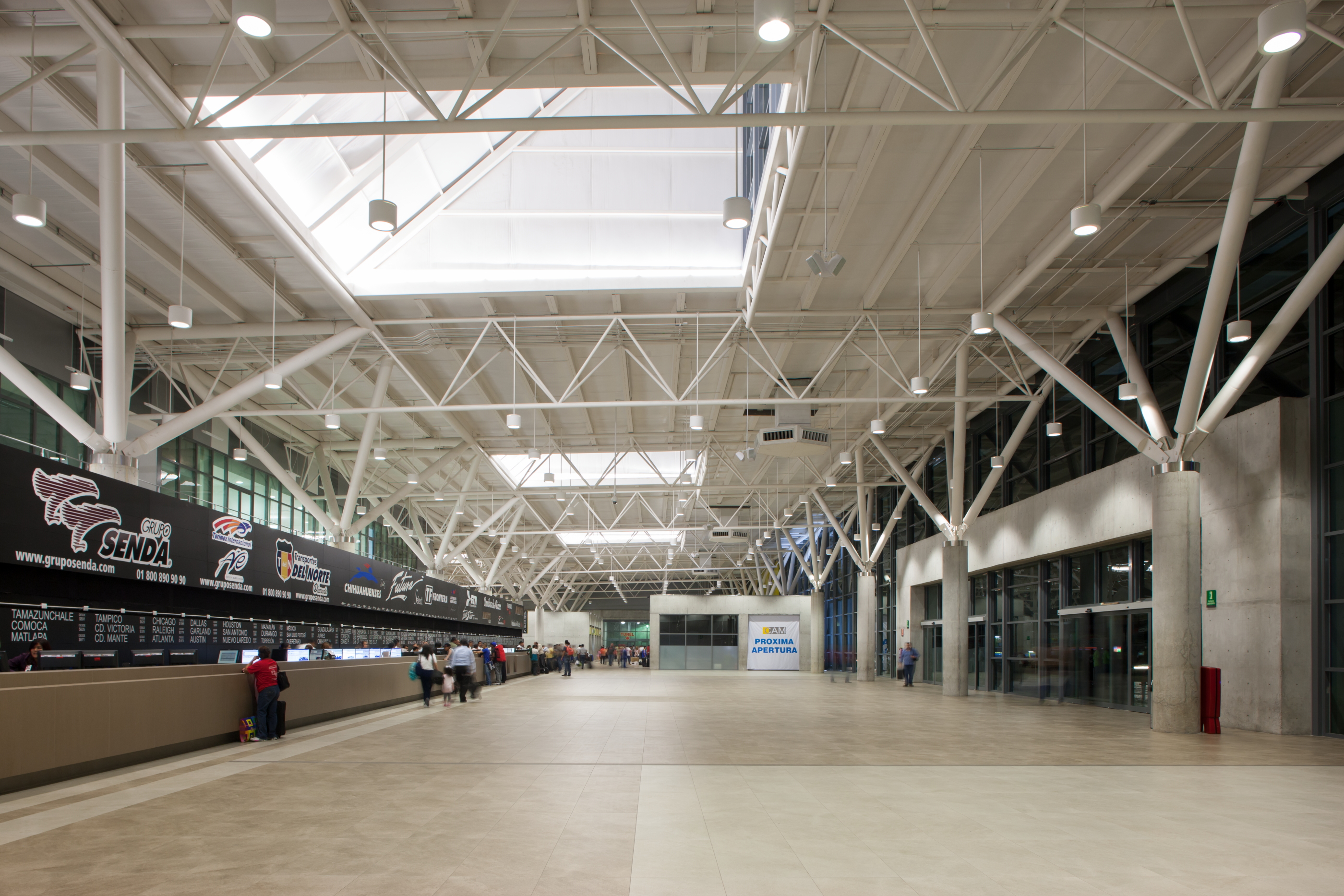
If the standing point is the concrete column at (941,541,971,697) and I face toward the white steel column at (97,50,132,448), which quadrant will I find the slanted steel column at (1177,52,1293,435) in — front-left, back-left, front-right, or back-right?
front-left

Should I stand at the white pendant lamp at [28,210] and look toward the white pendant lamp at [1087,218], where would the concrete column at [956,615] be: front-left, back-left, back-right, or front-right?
front-left

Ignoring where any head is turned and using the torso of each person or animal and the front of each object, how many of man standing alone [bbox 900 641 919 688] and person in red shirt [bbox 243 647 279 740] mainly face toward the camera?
1

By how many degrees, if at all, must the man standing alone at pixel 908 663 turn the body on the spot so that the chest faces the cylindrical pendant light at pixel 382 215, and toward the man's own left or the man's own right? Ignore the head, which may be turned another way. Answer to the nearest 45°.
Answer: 0° — they already face it

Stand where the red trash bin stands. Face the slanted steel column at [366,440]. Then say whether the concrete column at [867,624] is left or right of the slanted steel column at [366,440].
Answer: right

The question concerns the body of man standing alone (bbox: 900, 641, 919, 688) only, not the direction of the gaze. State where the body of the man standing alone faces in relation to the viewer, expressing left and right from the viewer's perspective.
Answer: facing the viewer

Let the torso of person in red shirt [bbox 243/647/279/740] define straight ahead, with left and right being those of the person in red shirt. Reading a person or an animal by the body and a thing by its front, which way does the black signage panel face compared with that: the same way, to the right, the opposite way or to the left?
the opposite way

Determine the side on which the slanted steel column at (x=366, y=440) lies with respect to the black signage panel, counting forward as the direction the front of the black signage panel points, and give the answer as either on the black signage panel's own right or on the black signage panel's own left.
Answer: on the black signage panel's own left

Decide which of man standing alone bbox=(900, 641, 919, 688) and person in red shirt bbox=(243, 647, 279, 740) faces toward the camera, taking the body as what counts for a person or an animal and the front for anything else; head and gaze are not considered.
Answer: the man standing alone

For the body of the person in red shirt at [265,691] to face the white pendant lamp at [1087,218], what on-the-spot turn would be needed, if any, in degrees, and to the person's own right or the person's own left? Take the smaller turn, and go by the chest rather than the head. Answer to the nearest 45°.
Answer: approximately 180°

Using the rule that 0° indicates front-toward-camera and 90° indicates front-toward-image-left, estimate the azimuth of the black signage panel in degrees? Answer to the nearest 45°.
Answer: approximately 315°

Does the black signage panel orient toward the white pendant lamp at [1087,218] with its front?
yes

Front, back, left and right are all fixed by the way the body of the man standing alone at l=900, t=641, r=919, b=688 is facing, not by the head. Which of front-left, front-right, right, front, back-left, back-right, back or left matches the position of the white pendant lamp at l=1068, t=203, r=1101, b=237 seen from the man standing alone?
front

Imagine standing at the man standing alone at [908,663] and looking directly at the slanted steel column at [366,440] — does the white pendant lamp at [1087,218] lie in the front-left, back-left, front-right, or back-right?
front-left

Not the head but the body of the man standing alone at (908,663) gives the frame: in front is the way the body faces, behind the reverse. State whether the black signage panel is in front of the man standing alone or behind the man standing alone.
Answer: in front

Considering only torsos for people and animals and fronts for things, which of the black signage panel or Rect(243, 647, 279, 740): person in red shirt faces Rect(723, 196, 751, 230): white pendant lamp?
the black signage panel

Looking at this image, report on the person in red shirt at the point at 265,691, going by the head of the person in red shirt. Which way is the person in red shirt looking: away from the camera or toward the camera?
away from the camera
